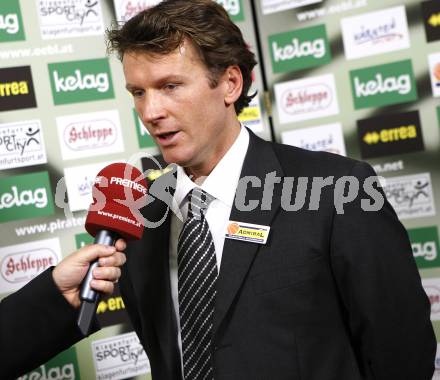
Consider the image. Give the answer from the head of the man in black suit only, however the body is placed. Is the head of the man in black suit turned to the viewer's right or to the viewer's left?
to the viewer's left

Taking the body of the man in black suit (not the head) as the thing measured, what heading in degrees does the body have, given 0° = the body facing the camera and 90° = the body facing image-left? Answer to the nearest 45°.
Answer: approximately 45°
